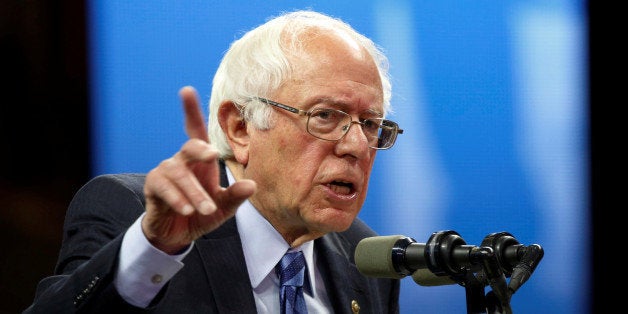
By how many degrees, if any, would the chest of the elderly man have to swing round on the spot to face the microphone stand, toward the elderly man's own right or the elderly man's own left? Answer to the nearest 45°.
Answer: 0° — they already face it

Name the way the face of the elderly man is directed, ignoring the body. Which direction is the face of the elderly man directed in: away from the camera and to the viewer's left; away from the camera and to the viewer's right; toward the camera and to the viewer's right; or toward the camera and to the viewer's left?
toward the camera and to the viewer's right

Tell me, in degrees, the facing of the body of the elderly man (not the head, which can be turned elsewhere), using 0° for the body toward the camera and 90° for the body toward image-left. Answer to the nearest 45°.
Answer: approximately 315°
